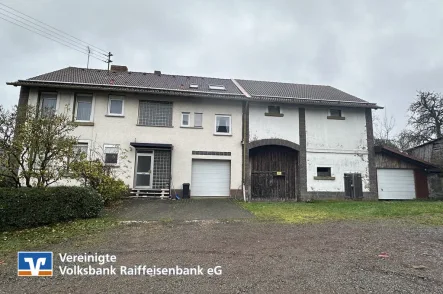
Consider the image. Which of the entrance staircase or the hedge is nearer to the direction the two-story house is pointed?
the hedge

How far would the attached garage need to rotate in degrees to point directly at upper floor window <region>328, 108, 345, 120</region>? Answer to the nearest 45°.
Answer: approximately 45° to its right

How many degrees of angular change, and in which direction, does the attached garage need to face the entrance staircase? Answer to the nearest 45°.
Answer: approximately 45° to its right

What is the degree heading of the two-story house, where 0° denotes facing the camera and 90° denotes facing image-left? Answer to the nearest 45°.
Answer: approximately 0°

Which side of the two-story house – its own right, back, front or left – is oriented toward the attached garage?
left

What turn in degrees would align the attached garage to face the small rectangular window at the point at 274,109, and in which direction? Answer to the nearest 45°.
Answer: approximately 45° to its right

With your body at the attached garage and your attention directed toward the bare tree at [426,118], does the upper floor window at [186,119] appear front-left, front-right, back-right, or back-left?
back-left

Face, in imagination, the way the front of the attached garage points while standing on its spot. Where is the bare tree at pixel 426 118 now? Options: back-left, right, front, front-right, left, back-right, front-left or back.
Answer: back

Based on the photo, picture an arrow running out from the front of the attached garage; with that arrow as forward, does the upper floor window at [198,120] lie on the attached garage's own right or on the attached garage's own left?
on the attached garage's own right

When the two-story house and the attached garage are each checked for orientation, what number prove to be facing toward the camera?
2
